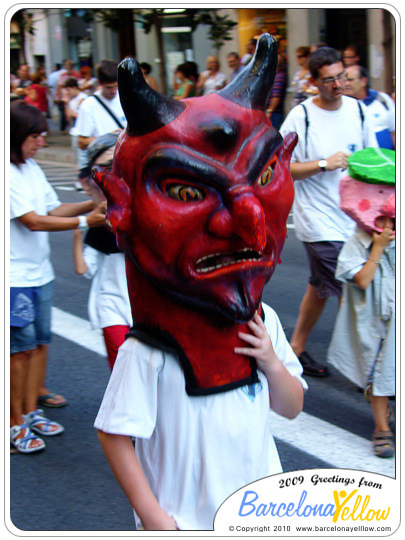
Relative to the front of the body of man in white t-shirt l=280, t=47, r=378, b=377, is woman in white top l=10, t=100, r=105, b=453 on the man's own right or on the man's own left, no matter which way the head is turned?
on the man's own right

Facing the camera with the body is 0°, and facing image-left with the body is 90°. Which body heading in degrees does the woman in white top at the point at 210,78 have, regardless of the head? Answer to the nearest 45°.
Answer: approximately 0°

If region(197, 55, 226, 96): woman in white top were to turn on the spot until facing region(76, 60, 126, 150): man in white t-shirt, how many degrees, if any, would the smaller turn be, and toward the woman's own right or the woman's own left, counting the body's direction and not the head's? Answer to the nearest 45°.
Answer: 0° — they already face them

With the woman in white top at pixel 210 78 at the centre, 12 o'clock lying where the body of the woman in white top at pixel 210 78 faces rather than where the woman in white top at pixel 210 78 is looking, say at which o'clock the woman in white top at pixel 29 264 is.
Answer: the woman in white top at pixel 29 264 is roughly at 12 o'clock from the woman in white top at pixel 210 78.
